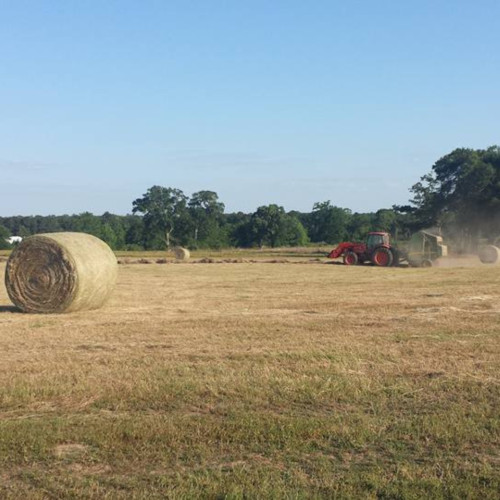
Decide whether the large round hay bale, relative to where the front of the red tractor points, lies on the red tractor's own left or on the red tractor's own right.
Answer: on the red tractor's own left

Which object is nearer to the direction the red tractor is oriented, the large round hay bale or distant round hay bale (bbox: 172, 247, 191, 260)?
the distant round hay bale

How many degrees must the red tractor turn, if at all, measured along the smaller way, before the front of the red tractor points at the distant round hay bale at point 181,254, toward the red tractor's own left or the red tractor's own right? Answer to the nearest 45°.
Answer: approximately 45° to the red tractor's own right

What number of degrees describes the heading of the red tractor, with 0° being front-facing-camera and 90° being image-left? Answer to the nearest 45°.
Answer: approximately 90°

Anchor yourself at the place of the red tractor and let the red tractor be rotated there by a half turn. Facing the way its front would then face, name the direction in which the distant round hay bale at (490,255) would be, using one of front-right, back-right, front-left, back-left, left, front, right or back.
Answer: front-left

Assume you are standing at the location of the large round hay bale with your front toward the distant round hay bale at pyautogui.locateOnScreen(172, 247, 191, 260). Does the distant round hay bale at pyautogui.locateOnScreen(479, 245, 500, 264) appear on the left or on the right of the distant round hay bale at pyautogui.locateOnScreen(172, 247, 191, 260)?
right

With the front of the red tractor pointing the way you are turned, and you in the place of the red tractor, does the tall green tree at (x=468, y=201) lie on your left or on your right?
on your right

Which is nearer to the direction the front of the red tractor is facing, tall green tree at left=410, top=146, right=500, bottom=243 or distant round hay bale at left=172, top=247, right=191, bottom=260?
the distant round hay bale
